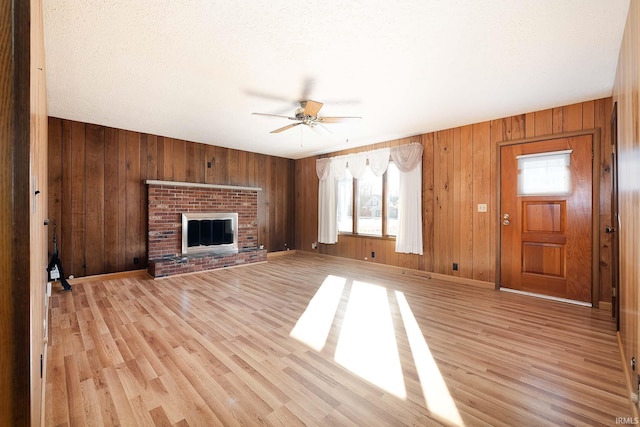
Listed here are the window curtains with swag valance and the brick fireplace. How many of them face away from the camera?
0

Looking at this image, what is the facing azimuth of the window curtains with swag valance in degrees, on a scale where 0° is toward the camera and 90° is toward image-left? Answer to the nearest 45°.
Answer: approximately 45°

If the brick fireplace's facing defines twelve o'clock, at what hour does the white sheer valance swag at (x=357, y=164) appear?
The white sheer valance swag is roughly at 11 o'clock from the brick fireplace.

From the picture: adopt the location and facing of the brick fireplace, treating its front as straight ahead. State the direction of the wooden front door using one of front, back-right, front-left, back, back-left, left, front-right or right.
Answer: front

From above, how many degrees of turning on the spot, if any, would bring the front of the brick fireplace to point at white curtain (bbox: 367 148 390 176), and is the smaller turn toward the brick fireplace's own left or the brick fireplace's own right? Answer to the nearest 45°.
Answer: approximately 45° to the brick fireplace's own left

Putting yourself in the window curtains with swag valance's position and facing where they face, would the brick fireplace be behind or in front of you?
in front

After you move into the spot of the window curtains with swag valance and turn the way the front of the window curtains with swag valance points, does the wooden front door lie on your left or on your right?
on your left

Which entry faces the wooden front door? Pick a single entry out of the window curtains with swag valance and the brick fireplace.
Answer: the brick fireplace

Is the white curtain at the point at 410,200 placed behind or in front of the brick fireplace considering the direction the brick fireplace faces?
in front

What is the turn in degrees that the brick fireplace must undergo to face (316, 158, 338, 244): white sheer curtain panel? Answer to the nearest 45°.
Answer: approximately 45° to its left

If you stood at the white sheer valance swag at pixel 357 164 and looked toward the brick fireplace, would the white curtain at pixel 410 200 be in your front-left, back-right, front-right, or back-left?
back-left
